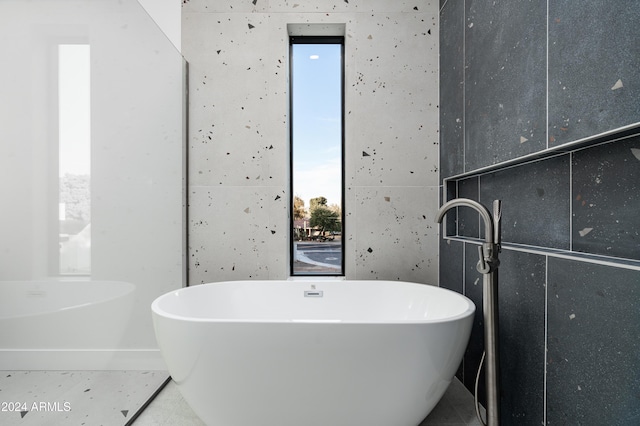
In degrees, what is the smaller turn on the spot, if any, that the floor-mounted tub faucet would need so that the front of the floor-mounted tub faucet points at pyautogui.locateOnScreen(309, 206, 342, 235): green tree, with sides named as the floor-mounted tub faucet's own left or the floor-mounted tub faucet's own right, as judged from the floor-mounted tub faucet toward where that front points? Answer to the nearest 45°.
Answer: approximately 45° to the floor-mounted tub faucet's own right

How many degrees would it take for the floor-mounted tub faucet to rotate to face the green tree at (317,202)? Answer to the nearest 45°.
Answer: approximately 45° to its right

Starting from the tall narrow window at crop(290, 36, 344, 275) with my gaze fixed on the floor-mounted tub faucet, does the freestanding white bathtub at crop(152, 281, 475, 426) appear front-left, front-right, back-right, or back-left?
front-right

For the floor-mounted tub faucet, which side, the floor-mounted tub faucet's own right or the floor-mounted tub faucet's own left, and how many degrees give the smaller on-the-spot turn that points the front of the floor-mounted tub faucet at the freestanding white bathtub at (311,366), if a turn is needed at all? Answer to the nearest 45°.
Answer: approximately 45° to the floor-mounted tub faucet's own left

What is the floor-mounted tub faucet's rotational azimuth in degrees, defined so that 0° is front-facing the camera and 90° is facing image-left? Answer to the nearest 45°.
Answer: approximately 90°

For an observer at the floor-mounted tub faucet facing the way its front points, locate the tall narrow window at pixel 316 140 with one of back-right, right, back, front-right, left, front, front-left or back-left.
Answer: front-right
